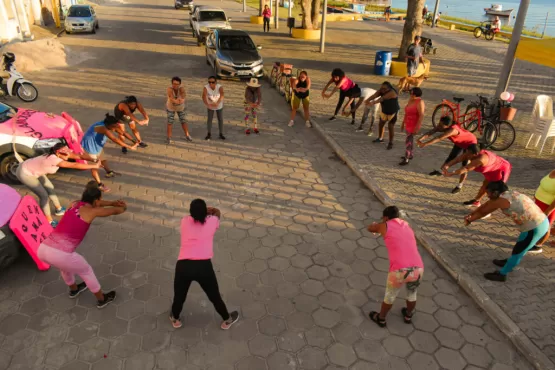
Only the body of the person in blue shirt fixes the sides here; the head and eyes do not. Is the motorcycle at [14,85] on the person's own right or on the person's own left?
on the person's own left

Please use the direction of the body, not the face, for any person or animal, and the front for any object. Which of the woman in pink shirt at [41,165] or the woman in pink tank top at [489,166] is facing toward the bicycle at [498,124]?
the woman in pink shirt

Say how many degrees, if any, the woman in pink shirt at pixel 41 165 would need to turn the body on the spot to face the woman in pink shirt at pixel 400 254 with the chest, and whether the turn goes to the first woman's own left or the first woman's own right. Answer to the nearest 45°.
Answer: approximately 45° to the first woman's own right

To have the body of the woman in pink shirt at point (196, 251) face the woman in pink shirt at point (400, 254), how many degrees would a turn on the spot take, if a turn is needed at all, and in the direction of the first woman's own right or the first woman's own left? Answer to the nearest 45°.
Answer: approximately 90° to the first woman's own right

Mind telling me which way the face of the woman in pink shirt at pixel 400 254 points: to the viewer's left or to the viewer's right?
to the viewer's left

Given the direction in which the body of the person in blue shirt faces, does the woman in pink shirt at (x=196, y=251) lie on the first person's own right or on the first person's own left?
on the first person's own right

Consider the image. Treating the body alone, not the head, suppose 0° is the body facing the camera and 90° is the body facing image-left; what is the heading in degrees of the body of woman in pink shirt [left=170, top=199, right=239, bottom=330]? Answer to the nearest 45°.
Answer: approximately 180°

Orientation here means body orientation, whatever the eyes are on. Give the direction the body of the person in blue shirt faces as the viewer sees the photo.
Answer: to the viewer's right

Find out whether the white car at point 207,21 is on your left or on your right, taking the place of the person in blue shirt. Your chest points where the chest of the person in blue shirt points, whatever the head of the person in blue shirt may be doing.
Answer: on your left

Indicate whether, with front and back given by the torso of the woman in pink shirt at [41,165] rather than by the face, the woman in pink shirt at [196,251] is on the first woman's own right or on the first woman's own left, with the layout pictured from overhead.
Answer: on the first woman's own right

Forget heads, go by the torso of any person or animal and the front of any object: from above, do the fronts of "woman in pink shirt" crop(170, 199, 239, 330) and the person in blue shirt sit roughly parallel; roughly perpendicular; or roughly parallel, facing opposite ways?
roughly perpendicular

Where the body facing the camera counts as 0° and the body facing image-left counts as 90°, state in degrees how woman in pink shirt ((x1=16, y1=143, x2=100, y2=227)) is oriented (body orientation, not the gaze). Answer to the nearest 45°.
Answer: approximately 270°

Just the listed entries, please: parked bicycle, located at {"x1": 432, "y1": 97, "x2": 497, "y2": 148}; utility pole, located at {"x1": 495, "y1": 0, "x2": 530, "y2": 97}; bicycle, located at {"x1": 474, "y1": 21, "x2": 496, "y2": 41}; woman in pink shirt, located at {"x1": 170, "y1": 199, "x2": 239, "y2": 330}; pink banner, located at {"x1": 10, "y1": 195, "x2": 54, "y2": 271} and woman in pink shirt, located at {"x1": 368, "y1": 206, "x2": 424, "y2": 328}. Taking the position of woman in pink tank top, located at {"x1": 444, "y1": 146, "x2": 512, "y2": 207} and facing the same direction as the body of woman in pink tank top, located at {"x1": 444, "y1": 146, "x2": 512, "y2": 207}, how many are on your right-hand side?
3
